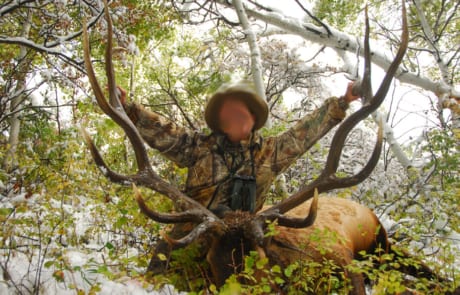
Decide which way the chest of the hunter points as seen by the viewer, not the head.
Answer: toward the camera

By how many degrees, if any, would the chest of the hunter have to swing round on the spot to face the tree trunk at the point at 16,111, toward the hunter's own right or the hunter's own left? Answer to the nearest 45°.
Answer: approximately 135° to the hunter's own right
